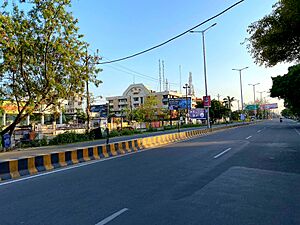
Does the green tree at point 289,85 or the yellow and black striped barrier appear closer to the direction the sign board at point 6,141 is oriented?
the yellow and black striped barrier

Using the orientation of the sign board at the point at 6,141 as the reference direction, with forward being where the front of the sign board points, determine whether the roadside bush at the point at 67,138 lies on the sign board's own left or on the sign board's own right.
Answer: on the sign board's own left

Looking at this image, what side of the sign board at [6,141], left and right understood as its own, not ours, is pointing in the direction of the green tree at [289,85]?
left

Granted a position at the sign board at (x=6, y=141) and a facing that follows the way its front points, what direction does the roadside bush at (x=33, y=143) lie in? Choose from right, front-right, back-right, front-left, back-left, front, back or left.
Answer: back-left

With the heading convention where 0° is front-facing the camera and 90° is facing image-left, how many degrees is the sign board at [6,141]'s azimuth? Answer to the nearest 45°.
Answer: approximately 0°
